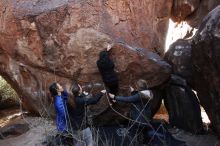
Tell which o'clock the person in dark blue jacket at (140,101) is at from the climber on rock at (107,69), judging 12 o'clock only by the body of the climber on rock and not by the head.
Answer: The person in dark blue jacket is roughly at 5 o'clock from the climber on rock.

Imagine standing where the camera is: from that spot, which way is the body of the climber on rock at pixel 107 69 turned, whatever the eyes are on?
away from the camera

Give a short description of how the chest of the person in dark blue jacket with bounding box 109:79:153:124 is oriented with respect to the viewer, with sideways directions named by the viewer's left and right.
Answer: facing away from the viewer and to the left of the viewer

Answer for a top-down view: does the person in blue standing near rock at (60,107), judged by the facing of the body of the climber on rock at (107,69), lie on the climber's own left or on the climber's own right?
on the climber's own left

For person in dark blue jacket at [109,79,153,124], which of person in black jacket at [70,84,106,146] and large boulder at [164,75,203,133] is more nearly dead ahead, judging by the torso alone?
the person in black jacket

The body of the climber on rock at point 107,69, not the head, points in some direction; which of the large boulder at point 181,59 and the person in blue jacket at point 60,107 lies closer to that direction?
the large boulder

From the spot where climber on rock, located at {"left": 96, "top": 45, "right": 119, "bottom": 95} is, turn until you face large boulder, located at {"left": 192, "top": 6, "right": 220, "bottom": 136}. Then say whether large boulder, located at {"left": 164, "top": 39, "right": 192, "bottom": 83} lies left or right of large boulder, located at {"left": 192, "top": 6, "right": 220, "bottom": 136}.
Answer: left

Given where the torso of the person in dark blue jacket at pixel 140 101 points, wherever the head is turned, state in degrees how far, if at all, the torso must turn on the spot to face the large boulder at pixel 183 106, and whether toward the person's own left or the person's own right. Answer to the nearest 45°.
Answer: approximately 90° to the person's own right
